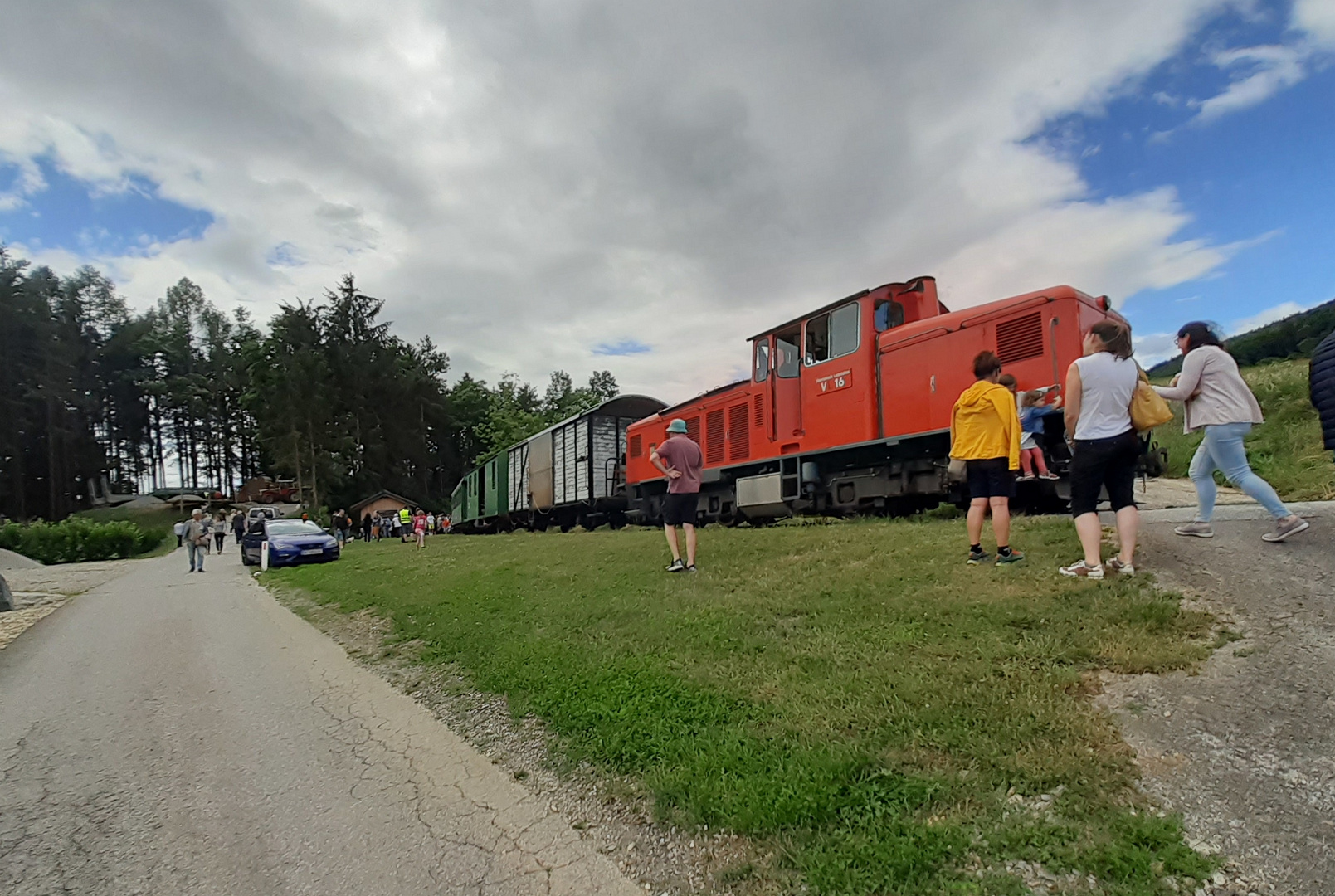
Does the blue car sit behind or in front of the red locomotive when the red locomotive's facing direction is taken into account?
behind

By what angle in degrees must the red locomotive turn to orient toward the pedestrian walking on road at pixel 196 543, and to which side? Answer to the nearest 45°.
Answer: approximately 135° to its right

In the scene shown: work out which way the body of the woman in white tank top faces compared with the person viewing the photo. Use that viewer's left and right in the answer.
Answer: facing away from the viewer and to the left of the viewer

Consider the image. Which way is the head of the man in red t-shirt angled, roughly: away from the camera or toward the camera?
away from the camera

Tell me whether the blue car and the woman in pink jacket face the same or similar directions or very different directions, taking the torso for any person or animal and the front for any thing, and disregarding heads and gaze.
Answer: very different directions

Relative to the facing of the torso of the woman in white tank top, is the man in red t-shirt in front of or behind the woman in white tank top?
in front

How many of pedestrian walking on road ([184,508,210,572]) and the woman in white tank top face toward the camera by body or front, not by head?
1

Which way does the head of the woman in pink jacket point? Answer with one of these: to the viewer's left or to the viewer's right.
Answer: to the viewer's left

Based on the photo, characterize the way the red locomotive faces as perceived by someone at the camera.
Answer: facing the viewer and to the right of the viewer

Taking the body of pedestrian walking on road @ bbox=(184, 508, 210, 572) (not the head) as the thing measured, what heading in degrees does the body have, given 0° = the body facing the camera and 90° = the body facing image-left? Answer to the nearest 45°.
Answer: approximately 0°

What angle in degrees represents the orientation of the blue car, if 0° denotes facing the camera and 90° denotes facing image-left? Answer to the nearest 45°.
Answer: approximately 315°

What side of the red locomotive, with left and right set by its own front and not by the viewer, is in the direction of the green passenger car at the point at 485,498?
back
